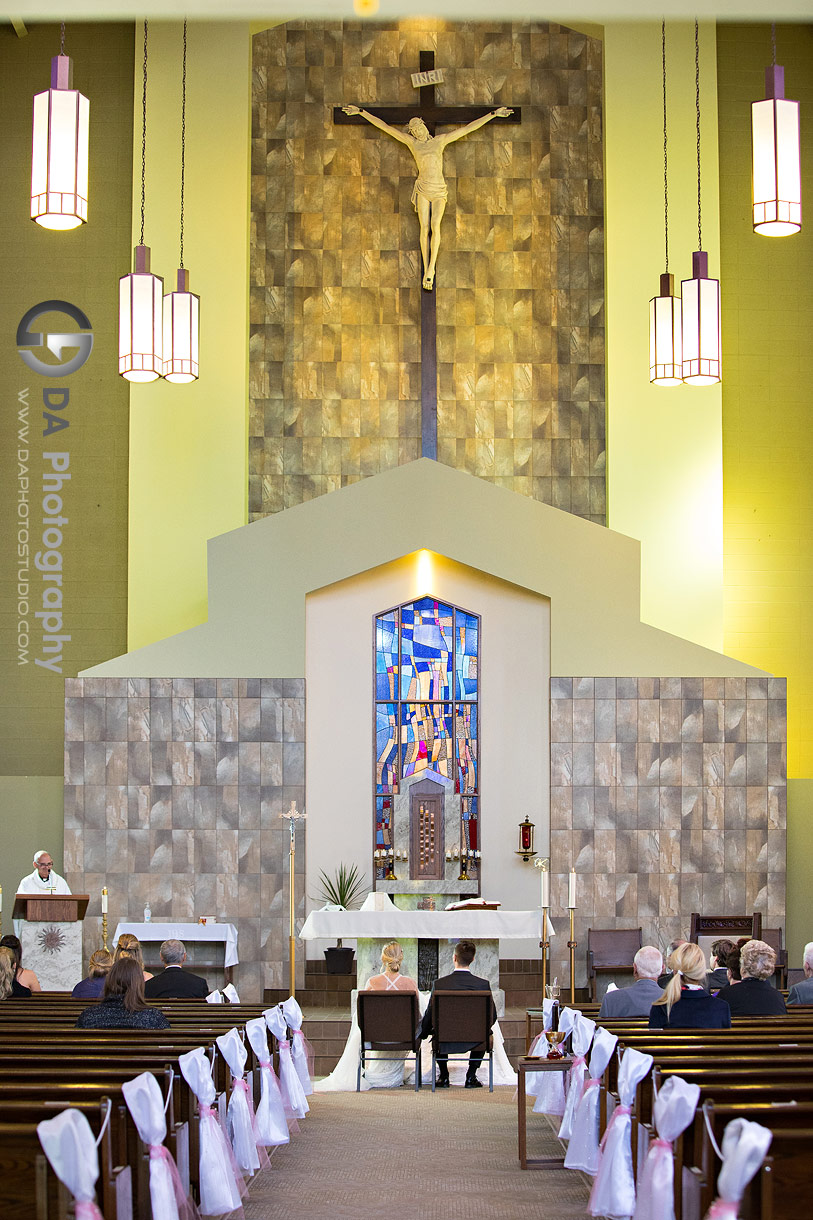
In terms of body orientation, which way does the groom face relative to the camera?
away from the camera

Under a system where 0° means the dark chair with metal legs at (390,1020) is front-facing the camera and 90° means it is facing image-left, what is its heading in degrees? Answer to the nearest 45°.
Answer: approximately 180°

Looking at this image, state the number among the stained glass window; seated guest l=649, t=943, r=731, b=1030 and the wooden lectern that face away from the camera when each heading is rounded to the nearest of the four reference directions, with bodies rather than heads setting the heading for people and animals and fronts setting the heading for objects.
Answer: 1

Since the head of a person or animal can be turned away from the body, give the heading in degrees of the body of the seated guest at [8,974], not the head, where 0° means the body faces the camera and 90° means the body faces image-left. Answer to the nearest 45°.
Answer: approximately 180°

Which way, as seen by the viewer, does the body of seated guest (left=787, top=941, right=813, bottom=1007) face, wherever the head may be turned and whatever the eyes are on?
away from the camera

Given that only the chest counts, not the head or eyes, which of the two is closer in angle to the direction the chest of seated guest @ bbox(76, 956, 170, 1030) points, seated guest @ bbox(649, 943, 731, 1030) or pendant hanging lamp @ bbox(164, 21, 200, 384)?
the pendant hanging lamp

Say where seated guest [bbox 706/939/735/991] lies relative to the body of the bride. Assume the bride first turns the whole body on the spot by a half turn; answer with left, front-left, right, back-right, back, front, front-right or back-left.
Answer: front-left

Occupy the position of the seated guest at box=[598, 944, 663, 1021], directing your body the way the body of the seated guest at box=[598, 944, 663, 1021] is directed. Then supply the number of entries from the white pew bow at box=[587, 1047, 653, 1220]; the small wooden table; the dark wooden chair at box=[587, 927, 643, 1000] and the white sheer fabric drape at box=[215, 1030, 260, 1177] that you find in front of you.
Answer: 1

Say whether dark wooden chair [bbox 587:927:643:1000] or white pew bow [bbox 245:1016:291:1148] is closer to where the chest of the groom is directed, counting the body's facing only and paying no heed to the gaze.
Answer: the dark wooden chair

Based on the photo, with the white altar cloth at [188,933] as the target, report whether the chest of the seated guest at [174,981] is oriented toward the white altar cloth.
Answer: yes

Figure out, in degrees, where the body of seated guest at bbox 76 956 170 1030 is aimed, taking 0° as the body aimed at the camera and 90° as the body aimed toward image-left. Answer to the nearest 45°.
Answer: approximately 180°

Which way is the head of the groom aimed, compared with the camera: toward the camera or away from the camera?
away from the camera

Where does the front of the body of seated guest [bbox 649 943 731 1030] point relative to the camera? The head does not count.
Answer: away from the camera

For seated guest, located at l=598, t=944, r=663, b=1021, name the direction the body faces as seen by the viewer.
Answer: away from the camera

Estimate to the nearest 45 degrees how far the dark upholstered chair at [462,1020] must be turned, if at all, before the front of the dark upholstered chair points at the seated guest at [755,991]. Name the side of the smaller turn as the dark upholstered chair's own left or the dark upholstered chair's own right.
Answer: approximately 135° to the dark upholstered chair's own right

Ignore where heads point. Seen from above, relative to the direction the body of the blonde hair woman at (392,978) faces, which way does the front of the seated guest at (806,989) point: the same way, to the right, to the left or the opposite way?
the same way

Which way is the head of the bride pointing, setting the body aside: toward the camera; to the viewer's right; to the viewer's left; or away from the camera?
away from the camera

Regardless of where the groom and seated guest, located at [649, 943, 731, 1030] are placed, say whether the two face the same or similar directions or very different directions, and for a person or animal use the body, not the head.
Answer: same or similar directions

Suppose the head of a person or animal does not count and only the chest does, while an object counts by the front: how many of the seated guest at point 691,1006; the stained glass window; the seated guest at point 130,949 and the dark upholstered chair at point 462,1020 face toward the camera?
1

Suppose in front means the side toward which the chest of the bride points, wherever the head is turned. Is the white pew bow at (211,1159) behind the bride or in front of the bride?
behind

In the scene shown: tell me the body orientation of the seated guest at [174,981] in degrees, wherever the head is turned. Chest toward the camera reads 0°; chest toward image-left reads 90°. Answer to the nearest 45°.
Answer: approximately 180°

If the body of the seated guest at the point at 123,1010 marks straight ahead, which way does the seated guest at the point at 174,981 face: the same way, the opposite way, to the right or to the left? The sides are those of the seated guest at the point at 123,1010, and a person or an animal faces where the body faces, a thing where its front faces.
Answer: the same way

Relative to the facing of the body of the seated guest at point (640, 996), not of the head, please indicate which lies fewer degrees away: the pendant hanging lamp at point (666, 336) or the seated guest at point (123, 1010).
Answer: the pendant hanging lamp
